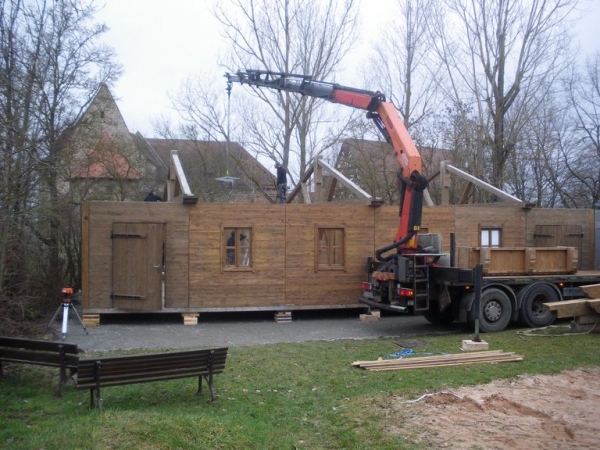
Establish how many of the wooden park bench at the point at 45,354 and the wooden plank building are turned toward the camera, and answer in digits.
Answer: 1

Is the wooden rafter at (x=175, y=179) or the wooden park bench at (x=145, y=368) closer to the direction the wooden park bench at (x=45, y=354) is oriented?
the wooden rafter

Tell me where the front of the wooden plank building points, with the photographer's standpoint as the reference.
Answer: facing the viewer

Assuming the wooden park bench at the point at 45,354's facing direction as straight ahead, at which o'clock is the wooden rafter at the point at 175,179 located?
The wooden rafter is roughly at 11 o'clock from the wooden park bench.

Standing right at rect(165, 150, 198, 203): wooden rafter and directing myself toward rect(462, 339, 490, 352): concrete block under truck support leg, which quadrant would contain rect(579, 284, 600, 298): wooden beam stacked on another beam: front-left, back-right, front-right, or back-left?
front-left

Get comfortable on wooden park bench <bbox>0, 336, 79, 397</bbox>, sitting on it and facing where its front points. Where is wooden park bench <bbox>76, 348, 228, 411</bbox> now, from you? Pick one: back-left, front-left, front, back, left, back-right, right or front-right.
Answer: right

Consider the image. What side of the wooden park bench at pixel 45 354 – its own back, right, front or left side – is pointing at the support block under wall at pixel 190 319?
front

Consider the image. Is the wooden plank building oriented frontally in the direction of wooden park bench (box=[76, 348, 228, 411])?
yes

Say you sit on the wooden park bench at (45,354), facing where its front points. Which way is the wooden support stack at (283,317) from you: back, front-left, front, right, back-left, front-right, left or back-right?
front

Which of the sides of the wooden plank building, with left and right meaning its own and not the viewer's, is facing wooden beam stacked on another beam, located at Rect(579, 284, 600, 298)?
left

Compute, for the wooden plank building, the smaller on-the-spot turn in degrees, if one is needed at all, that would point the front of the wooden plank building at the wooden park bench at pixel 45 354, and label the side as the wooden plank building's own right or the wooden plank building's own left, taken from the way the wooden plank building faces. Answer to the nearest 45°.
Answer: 0° — it already faces it

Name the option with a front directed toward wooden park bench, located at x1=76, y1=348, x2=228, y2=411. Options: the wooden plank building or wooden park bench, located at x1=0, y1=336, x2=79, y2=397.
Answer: the wooden plank building

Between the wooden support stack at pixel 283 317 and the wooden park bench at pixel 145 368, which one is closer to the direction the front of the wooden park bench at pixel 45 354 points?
the wooden support stack

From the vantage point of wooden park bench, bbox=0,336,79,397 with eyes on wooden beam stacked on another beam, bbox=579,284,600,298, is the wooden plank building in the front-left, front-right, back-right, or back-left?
front-left

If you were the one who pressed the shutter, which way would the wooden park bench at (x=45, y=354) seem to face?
facing away from the viewer and to the right of the viewer
